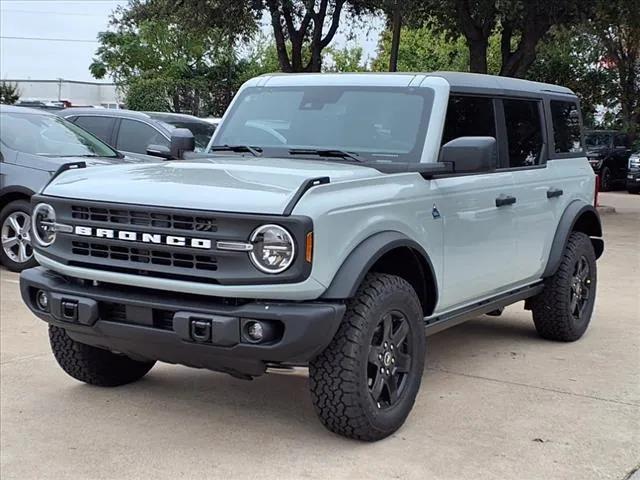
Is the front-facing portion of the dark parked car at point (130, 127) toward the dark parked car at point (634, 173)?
no

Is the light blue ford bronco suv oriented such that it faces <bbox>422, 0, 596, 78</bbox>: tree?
no

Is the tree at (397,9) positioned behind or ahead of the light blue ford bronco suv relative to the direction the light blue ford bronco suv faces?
behind

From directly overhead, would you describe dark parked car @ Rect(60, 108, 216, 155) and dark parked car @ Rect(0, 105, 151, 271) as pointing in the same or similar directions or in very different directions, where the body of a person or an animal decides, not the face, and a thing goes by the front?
same or similar directions

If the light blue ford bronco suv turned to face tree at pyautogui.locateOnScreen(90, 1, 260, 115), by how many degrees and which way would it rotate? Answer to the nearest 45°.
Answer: approximately 135° to its right

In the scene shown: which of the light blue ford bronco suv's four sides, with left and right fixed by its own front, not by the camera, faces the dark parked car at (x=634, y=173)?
back

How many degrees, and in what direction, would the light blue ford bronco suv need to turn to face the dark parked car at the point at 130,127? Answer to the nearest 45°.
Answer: approximately 135° to its right

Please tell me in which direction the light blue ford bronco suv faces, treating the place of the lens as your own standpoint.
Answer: facing the viewer and to the left of the viewer

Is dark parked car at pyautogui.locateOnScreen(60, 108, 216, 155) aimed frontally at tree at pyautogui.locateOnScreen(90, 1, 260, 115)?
no
